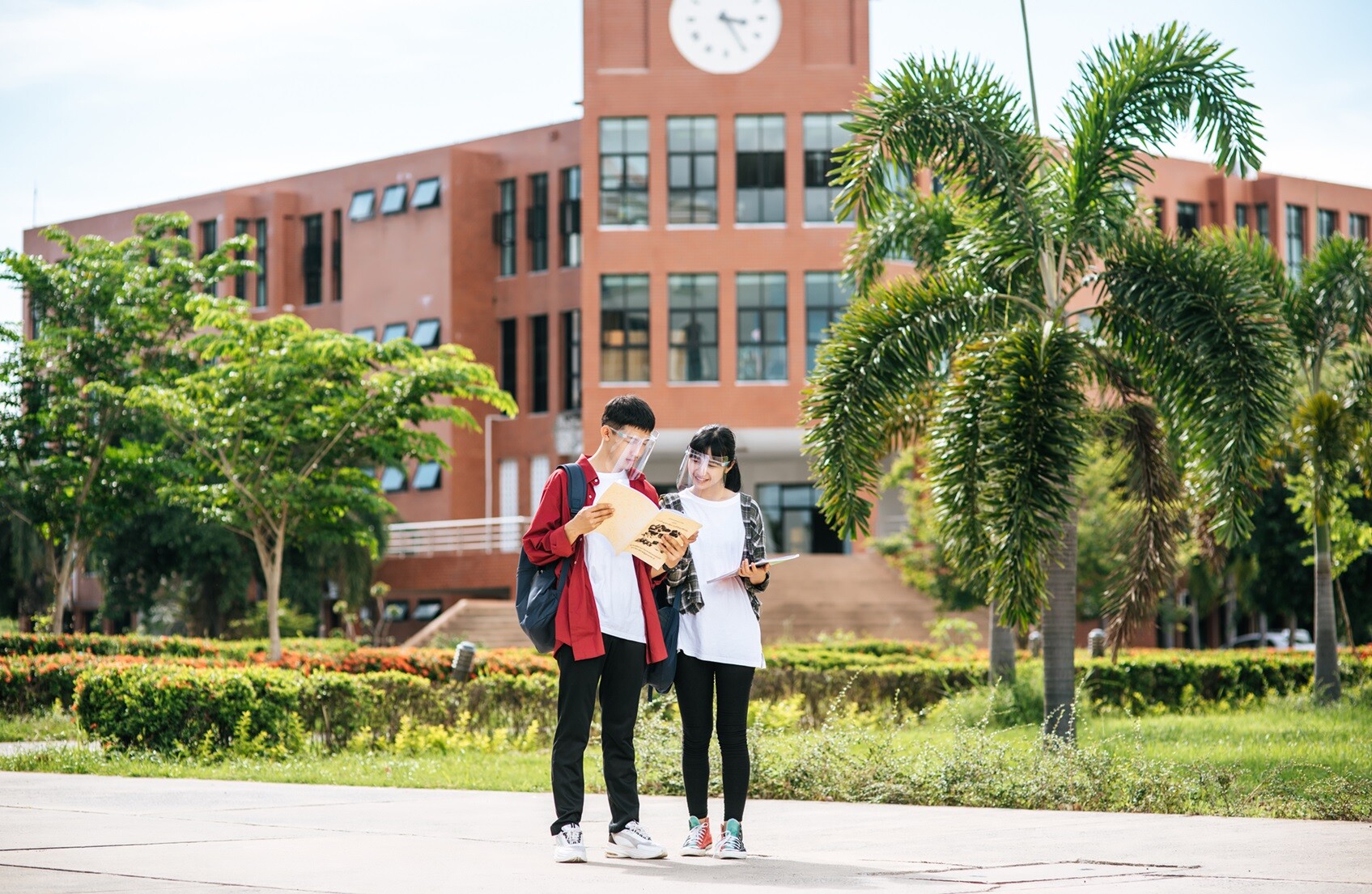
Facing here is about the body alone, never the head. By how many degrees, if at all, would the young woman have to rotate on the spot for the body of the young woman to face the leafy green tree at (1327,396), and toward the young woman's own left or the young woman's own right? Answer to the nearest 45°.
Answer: approximately 135° to the young woman's own left

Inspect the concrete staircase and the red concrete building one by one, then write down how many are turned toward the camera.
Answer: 2

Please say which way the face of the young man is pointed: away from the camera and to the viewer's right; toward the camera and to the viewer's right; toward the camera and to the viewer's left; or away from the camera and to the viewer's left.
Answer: toward the camera and to the viewer's right

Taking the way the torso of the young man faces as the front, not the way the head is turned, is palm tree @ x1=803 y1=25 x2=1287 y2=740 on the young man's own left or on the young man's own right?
on the young man's own left

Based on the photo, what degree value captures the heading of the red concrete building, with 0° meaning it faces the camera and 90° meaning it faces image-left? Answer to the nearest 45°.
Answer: approximately 0°

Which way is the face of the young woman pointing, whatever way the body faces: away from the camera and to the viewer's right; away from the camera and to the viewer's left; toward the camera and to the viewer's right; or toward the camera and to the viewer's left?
toward the camera and to the viewer's left

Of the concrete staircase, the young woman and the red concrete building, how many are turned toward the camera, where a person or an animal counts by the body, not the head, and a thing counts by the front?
3

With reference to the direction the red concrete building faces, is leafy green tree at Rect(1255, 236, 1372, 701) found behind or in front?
in front

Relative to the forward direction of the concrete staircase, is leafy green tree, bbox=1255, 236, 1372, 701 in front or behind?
in front
